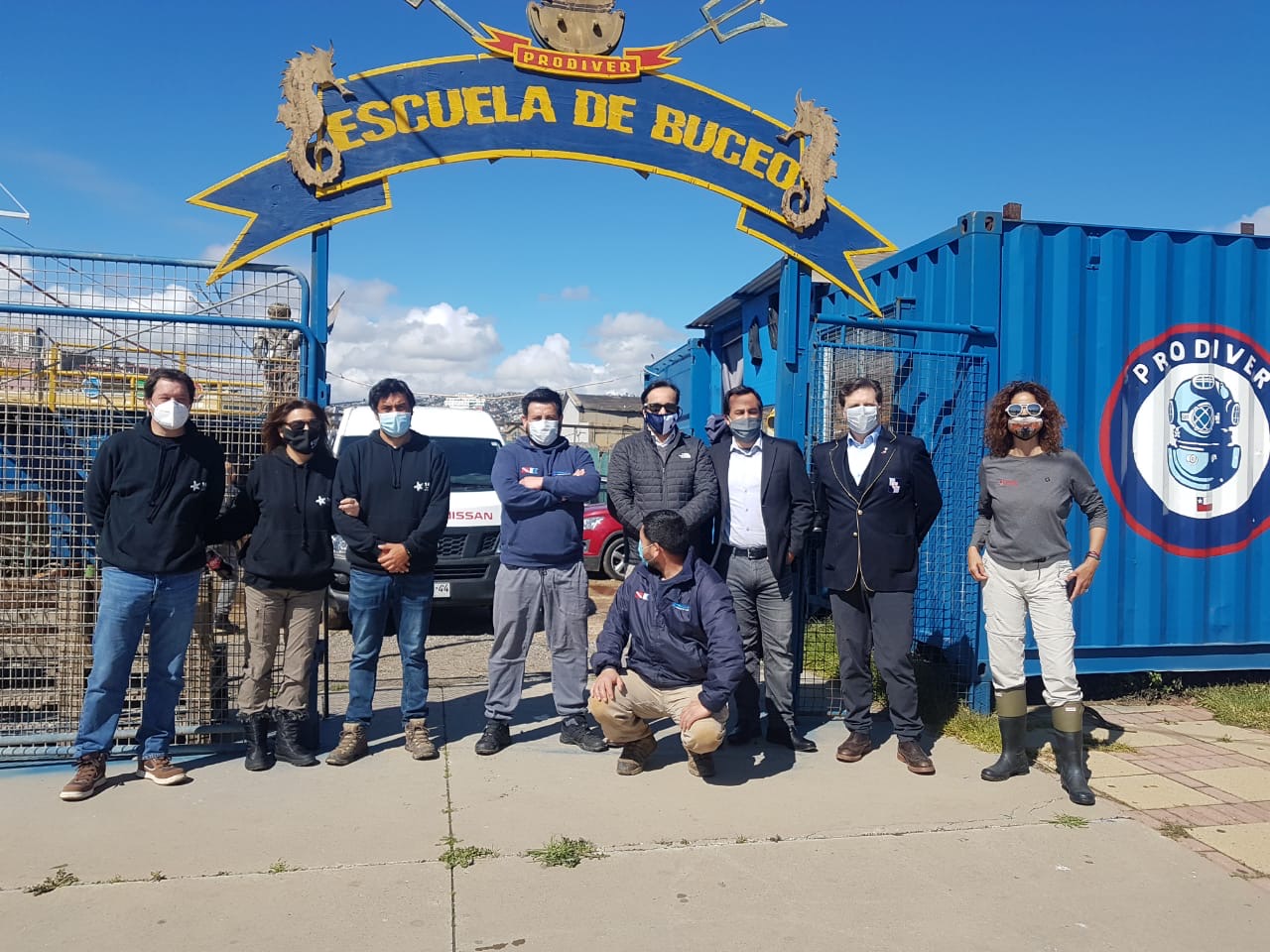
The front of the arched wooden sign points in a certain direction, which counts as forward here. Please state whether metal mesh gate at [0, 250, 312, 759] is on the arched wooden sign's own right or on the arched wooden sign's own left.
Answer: on the arched wooden sign's own right

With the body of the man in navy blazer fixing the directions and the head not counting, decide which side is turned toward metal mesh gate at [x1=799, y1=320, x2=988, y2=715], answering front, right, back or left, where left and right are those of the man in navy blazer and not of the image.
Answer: back

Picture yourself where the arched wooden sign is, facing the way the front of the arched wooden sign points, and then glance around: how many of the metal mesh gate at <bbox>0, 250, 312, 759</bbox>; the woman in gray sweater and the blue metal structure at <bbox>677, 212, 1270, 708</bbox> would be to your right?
1

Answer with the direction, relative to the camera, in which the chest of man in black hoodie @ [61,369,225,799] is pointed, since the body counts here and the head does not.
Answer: toward the camera

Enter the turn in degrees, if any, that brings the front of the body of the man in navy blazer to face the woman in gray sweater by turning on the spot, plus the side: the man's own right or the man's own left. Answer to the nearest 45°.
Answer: approximately 90° to the man's own left

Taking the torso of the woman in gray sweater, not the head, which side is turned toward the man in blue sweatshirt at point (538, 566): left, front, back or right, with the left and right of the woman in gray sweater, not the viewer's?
right

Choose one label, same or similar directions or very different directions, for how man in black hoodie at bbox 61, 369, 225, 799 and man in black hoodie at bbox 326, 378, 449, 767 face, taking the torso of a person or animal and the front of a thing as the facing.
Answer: same or similar directions

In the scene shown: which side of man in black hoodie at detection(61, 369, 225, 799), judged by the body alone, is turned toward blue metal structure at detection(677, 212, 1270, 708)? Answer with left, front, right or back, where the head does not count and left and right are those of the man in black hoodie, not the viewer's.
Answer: left

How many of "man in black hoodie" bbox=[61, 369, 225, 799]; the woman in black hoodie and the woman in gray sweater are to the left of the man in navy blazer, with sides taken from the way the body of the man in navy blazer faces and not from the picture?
1

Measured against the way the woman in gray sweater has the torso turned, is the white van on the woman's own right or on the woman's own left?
on the woman's own right

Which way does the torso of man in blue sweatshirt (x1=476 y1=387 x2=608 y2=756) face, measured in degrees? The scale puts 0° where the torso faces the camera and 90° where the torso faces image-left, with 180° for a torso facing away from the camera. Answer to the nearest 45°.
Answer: approximately 0°

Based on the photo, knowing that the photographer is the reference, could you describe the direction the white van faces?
facing the viewer

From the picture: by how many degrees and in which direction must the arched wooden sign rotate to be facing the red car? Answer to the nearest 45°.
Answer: approximately 180°

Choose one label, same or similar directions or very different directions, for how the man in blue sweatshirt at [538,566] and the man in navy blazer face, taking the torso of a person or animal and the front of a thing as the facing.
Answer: same or similar directions

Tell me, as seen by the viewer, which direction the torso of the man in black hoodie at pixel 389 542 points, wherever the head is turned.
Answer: toward the camera
